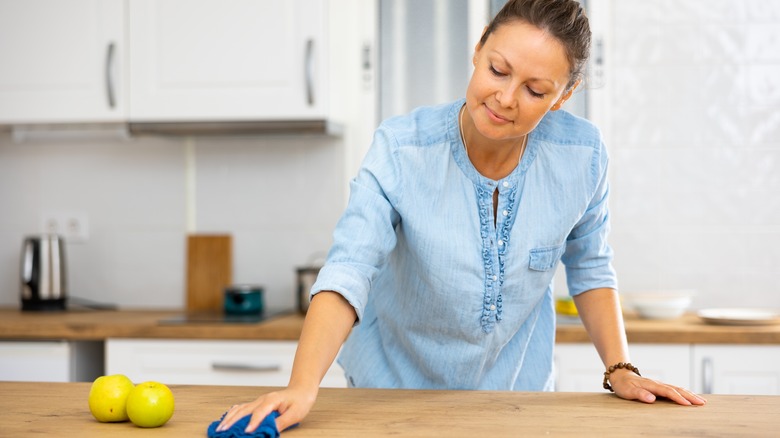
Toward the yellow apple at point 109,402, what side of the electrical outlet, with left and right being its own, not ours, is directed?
front

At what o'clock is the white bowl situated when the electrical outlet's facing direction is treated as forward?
The white bowl is roughly at 10 o'clock from the electrical outlet.

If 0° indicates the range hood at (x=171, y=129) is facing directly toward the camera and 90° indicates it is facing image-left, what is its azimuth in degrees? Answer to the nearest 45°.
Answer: approximately 0°

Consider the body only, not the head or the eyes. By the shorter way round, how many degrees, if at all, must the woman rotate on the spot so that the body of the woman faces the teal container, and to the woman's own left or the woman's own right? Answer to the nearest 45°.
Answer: approximately 135° to the woman's own right

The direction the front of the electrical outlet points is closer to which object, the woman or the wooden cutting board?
the woman

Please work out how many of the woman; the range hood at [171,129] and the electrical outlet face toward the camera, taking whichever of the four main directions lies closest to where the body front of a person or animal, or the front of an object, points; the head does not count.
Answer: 3

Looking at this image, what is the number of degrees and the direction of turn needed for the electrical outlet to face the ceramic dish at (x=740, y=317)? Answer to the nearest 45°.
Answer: approximately 45° to its left

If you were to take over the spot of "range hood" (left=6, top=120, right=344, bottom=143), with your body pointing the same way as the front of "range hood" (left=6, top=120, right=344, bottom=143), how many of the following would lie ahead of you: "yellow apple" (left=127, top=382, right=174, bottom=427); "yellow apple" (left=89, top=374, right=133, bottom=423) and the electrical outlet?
2

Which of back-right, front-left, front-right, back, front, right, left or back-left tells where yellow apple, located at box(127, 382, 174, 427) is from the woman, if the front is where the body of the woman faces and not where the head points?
front-right

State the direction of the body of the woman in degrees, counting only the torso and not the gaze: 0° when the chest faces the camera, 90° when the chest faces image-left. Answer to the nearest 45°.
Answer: approximately 0°
